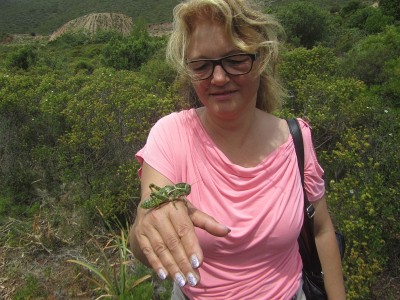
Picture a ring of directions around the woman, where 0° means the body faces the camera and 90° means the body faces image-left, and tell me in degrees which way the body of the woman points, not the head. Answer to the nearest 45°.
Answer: approximately 0°

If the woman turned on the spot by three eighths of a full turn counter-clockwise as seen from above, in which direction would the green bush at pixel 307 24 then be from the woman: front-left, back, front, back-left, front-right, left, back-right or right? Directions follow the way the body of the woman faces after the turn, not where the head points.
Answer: front-left

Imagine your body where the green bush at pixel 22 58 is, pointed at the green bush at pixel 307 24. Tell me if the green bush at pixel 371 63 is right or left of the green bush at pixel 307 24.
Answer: right

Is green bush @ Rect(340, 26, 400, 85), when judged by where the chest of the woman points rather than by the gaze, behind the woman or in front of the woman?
behind

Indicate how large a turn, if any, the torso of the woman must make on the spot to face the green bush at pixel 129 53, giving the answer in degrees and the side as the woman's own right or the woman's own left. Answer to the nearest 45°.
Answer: approximately 180°
